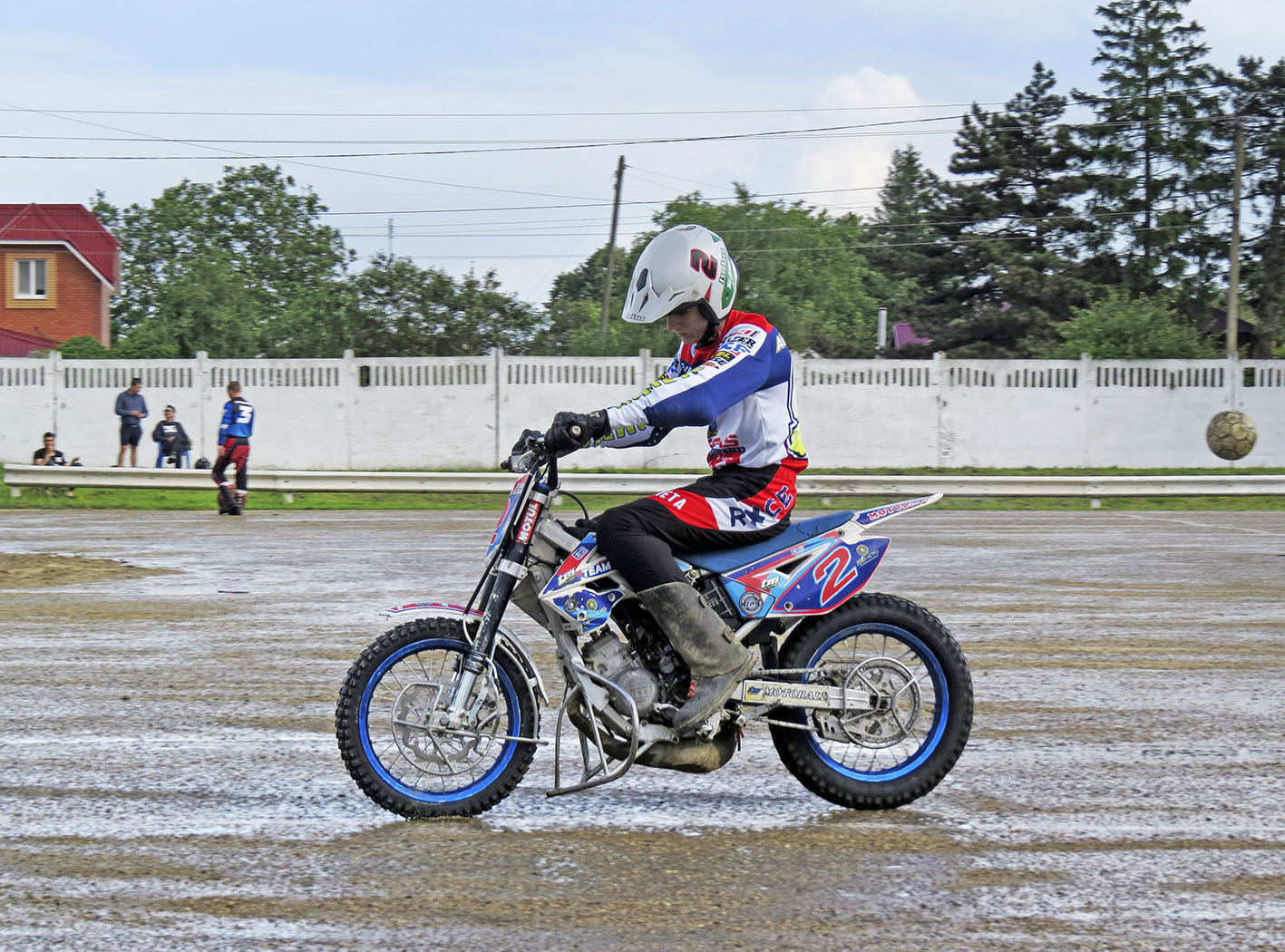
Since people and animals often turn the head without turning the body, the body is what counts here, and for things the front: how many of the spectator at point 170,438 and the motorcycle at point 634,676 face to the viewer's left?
1

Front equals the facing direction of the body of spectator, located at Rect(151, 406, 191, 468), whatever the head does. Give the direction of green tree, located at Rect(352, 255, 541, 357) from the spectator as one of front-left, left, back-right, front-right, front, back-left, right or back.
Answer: back-left

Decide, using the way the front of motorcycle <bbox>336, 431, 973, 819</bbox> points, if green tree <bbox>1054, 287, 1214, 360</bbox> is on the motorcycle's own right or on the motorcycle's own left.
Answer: on the motorcycle's own right

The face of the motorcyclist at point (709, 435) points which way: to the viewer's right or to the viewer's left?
to the viewer's left

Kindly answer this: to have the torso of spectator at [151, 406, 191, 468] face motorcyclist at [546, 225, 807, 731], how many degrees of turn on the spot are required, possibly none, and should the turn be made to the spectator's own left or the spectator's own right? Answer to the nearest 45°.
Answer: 0° — they already face them

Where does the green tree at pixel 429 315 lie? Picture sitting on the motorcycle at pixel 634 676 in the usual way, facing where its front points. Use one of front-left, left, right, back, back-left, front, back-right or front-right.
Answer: right

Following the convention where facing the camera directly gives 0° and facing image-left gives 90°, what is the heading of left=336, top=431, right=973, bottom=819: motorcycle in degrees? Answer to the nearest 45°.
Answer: approximately 90°

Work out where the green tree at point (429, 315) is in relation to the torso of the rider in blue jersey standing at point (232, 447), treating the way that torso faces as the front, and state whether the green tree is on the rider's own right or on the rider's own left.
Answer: on the rider's own right

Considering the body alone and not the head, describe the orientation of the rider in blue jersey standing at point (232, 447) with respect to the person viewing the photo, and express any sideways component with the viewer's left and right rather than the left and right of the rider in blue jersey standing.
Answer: facing away from the viewer and to the left of the viewer

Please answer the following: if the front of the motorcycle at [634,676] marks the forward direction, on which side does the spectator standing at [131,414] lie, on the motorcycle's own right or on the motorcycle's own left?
on the motorcycle's own right

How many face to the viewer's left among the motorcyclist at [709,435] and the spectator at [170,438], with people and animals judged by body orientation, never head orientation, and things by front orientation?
1

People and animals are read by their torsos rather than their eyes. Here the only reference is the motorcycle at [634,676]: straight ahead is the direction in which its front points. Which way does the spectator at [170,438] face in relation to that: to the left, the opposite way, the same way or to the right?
to the left

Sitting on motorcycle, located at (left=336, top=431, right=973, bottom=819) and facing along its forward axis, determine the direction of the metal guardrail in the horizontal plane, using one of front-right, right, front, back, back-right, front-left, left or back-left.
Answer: right

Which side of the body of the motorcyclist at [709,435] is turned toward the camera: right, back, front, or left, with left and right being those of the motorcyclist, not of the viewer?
left

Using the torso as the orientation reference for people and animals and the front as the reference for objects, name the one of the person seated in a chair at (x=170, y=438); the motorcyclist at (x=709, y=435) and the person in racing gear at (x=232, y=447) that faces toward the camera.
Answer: the person seated in a chair at (x=170, y=438)

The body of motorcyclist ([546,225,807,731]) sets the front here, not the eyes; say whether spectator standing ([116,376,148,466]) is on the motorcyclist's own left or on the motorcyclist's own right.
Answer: on the motorcyclist's own right
